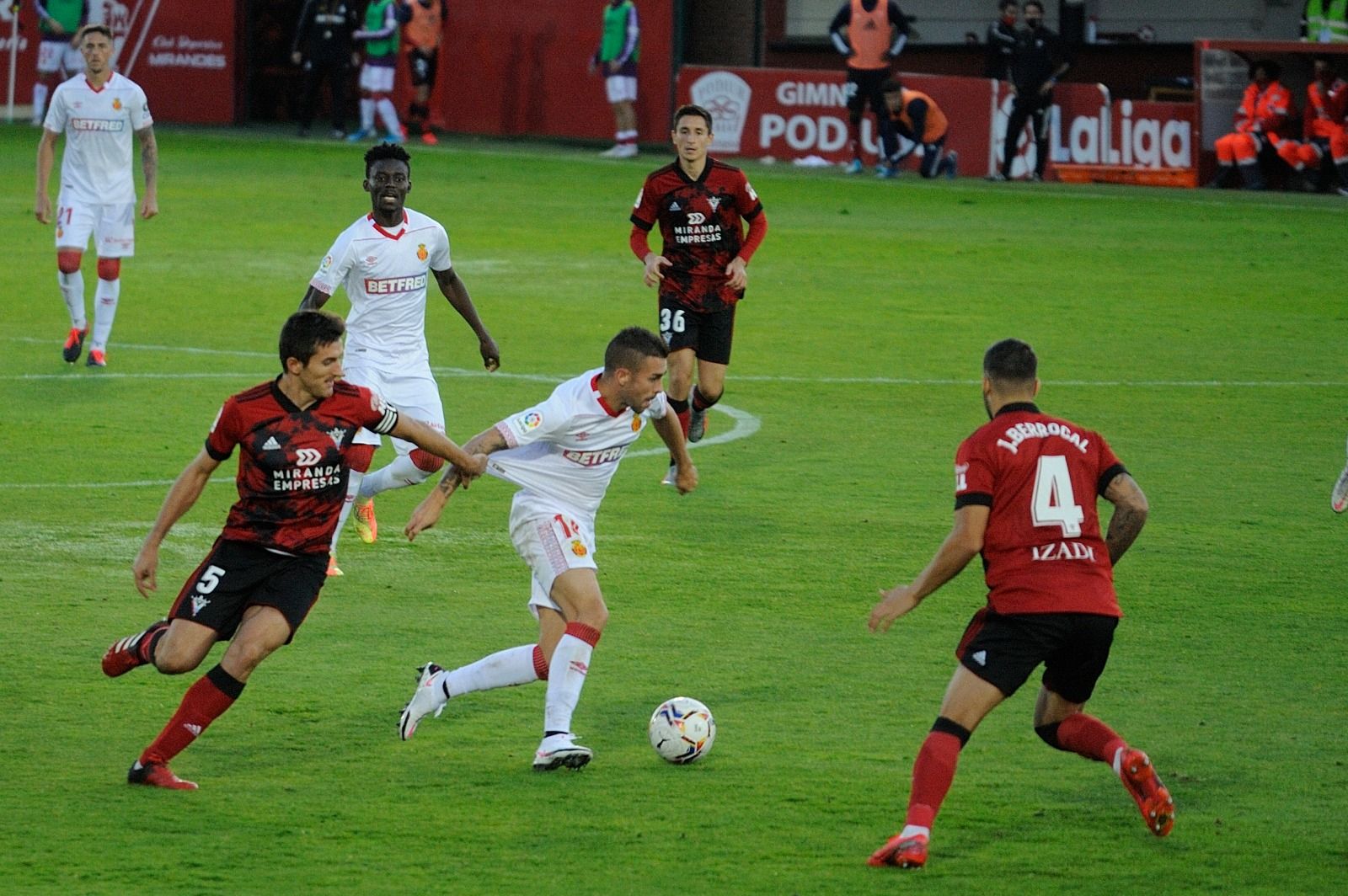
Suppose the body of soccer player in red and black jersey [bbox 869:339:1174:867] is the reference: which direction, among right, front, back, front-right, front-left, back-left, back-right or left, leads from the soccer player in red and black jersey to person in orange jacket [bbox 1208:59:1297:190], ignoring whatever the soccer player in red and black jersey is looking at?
front-right

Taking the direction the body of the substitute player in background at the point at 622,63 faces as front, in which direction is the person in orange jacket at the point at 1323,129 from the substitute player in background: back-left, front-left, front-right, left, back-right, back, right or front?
back-left

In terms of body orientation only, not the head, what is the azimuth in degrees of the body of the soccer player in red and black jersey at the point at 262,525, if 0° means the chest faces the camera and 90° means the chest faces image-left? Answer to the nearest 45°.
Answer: approximately 315°

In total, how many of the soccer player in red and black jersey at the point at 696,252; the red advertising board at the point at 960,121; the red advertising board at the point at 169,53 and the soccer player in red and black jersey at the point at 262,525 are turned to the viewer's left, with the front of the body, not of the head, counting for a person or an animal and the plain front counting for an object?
0

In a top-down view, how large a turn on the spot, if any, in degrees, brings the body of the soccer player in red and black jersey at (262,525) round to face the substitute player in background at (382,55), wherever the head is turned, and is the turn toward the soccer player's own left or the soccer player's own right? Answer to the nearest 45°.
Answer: approximately 135° to the soccer player's own left

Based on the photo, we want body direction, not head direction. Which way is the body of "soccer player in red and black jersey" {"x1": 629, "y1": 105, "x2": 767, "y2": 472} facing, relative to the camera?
toward the camera

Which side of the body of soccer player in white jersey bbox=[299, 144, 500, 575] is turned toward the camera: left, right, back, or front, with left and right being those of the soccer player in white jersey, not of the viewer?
front

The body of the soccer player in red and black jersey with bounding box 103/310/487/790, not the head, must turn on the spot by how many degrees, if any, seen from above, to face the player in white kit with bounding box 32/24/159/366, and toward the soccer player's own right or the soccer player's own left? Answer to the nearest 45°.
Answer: approximately 135° to the soccer player's own left

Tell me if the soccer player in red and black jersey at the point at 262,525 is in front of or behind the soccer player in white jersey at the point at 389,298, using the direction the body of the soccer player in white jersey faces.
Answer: in front

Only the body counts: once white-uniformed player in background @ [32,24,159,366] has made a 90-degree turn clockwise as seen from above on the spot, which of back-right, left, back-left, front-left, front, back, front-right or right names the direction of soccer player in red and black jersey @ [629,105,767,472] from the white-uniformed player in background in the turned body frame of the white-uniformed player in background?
back-left

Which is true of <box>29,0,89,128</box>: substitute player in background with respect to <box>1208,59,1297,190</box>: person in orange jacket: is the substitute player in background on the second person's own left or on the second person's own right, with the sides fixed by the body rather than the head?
on the second person's own right

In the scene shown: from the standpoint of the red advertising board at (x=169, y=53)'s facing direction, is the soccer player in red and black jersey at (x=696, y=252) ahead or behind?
ahead
